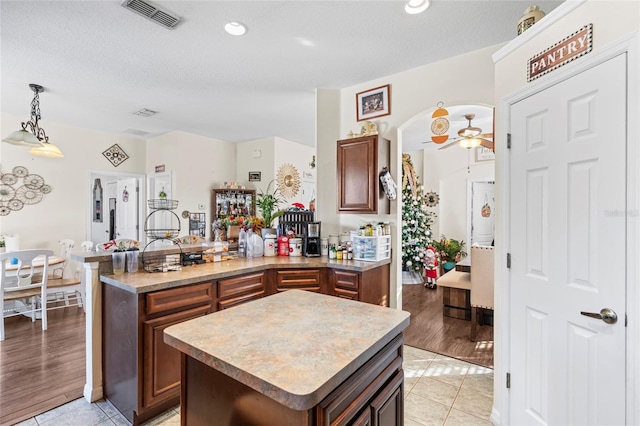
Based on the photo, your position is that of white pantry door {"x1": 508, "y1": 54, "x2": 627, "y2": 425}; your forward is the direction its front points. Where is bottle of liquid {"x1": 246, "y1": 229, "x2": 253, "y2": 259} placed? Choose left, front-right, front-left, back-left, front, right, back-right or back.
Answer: front-right

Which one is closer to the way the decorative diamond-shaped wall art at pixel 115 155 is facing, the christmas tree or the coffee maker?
the coffee maker

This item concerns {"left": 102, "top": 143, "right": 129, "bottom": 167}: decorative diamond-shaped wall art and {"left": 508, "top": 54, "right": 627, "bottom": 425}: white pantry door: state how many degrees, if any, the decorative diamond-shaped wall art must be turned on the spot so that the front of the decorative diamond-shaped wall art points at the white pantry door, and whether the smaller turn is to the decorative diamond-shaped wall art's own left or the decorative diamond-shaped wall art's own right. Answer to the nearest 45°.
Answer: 0° — it already faces it

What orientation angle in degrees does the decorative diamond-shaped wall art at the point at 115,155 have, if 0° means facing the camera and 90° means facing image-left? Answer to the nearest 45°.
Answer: approximately 0°

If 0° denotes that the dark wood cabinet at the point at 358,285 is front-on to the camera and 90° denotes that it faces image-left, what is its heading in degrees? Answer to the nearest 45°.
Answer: approximately 45°

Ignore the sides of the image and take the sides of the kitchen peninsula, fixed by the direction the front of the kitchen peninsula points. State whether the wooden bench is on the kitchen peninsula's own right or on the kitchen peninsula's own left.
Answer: on the kitchen peninsula's own left
